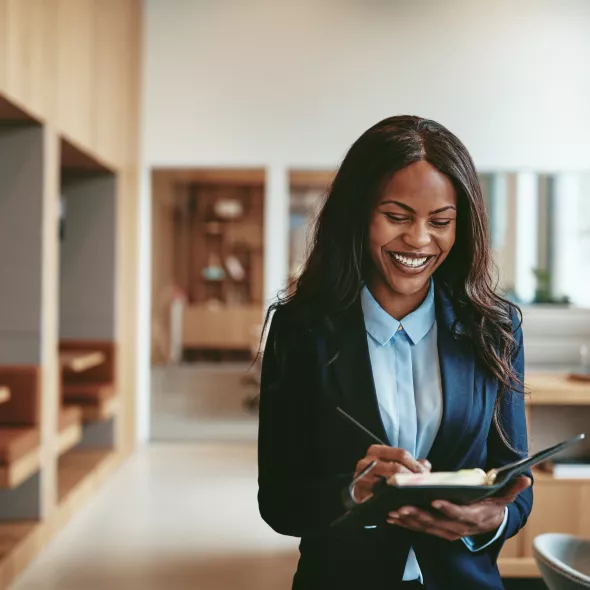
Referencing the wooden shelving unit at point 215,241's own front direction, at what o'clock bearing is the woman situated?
The woman is roughly at 12 o'clock from the wooden shelving unit.

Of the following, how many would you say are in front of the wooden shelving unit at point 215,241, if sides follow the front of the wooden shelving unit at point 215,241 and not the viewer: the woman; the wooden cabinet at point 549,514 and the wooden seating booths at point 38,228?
3

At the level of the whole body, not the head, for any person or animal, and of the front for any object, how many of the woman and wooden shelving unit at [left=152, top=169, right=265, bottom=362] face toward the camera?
2

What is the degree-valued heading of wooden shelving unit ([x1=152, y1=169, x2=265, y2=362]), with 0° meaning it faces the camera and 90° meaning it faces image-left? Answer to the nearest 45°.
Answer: approximately 0°

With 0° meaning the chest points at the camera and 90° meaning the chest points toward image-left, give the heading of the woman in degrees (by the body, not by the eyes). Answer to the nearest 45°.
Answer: approximately 0°

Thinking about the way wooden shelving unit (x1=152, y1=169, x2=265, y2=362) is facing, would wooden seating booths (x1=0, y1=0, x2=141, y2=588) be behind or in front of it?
in front

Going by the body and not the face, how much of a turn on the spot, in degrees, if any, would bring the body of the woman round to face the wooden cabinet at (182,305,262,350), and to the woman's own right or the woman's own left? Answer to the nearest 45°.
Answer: approximately 180°

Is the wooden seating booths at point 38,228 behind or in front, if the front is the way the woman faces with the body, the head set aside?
behind
